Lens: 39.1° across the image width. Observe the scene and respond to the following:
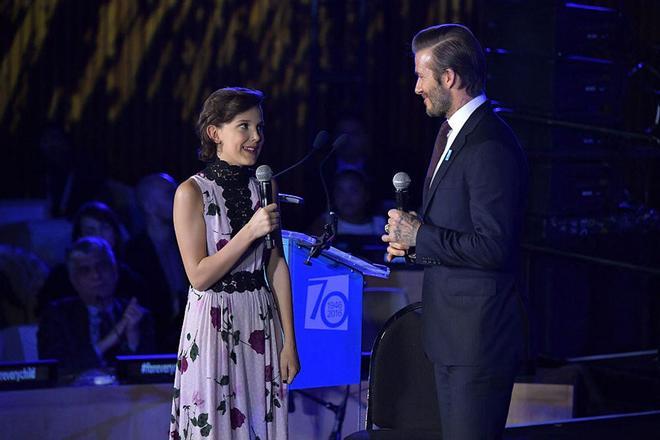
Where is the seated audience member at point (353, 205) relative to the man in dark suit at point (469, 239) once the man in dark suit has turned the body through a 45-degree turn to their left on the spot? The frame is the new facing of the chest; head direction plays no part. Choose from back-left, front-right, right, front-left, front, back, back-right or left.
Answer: back-right

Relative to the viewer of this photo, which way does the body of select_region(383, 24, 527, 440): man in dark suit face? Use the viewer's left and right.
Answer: facing to the left of the viewer

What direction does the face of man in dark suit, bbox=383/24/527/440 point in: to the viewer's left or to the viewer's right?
to the viewer's left

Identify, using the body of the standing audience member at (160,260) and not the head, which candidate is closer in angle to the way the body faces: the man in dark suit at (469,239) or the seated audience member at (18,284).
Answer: the man in dark suit

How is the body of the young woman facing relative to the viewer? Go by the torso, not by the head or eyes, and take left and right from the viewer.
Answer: facing the viewer and to the right of the viewer

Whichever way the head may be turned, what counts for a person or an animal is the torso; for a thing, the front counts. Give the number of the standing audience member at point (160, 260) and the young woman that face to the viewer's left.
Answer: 0

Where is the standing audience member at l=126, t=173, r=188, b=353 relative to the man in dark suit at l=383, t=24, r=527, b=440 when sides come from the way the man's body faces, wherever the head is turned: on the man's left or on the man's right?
on the man's right

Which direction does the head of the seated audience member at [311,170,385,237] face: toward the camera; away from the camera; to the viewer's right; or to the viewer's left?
toward the camera

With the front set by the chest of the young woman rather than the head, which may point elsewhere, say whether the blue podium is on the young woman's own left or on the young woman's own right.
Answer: on the young woman's own left

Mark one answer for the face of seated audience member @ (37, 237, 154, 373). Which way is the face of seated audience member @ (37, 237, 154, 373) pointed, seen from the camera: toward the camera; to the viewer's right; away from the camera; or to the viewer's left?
toward the camera

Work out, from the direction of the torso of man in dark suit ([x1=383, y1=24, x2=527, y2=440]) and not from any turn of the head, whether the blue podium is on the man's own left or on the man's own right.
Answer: on the man's own right

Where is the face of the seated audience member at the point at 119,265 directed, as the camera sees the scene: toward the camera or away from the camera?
toward the camera

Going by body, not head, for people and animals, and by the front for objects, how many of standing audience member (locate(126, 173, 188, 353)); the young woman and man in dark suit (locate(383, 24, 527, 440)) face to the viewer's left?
1

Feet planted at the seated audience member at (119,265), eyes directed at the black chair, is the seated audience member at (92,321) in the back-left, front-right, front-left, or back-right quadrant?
front-right

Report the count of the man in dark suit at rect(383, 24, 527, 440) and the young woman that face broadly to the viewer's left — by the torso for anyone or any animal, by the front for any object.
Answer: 1

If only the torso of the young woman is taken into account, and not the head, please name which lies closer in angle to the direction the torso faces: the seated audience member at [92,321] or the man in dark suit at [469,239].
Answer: the man in dark suit
